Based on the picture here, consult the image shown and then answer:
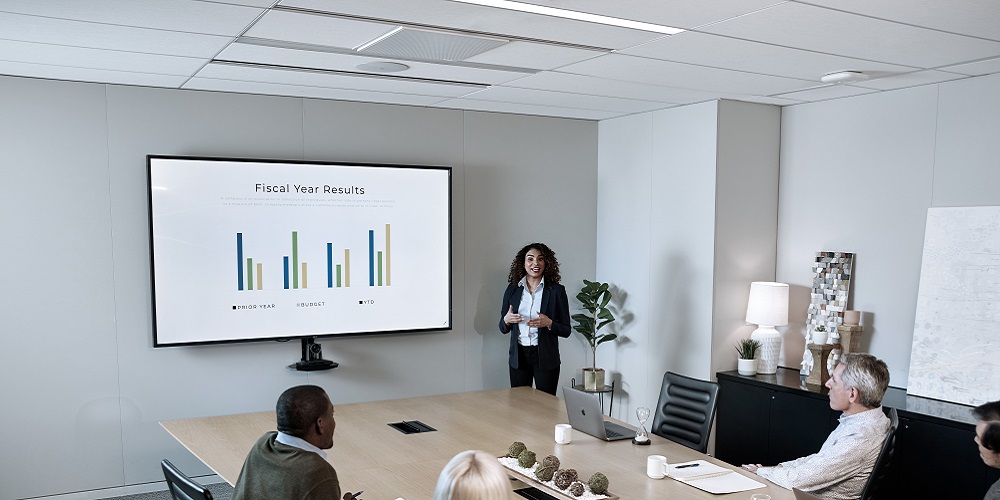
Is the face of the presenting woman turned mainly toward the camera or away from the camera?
toward the camera

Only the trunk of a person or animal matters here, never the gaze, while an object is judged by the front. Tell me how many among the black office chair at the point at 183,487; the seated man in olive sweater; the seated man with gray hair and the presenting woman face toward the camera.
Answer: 1

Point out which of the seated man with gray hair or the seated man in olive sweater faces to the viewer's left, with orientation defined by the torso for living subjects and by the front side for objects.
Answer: the seated man with gray hair

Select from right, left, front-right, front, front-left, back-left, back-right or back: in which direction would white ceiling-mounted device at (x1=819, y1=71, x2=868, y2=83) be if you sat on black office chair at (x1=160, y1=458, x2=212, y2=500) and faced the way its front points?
front-right

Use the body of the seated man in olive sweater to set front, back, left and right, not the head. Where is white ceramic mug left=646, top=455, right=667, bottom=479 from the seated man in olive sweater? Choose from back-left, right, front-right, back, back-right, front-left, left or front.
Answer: front-right

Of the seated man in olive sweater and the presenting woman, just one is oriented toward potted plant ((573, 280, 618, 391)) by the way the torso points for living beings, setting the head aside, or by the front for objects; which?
the seated man in olive sweater

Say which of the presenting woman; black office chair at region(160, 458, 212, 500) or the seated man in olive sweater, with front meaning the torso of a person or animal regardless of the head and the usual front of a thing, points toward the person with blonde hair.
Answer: the presenting woman

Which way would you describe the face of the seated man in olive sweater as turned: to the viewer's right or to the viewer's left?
to the viewer's right

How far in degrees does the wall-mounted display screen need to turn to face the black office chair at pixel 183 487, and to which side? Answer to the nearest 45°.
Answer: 0° — it already faces it

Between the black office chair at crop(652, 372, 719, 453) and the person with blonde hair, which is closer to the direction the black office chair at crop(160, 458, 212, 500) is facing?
the black office chair

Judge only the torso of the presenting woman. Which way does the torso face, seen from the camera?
toward the camera

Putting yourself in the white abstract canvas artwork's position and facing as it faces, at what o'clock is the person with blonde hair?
The person with blonde hair is roughly at 11 o'clock from the white abstract canvas artwork.

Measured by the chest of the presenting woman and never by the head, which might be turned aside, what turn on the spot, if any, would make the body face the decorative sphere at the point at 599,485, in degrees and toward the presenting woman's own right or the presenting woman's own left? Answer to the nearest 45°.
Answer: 0° — they already face it

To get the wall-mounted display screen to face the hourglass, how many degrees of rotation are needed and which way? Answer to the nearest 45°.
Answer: approximately 45° to its left

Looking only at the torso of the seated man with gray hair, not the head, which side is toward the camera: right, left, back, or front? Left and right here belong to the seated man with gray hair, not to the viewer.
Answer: left

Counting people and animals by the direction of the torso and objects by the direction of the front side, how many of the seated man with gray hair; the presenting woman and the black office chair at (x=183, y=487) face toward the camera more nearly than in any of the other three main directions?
1

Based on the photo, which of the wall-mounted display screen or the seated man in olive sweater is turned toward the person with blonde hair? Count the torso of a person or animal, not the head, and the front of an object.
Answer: the wall-mounted display screen

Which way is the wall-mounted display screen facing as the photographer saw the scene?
facing the viewer

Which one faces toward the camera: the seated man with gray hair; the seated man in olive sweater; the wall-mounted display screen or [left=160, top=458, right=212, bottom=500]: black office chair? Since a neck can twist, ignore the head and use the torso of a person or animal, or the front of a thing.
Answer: the wall-mounted display screen

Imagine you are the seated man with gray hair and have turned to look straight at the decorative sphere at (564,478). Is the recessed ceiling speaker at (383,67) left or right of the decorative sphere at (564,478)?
right

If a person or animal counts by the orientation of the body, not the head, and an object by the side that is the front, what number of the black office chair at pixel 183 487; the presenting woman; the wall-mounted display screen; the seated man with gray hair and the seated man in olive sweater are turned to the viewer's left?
1
